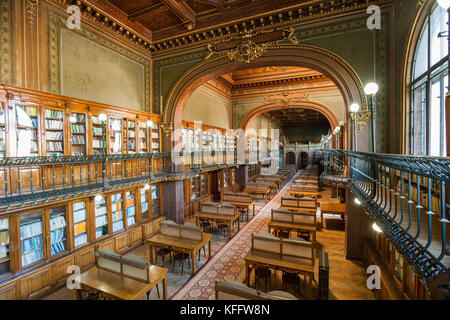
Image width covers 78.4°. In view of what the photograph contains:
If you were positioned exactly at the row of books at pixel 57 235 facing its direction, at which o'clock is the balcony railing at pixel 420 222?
The balcony railing is roughly at 1 o'clock from the row of books.

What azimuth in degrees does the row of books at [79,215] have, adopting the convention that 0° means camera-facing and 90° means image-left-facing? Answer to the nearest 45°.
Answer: approximately 315°

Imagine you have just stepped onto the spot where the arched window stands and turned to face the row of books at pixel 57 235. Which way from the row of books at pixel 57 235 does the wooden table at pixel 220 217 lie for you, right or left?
right

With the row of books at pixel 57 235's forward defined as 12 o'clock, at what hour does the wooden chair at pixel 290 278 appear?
The wooden chair is roughly at 12 o'clock from the row of books.

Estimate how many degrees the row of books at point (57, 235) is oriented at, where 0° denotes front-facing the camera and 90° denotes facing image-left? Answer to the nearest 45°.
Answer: approximately 315°

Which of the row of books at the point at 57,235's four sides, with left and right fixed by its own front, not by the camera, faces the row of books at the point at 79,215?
left

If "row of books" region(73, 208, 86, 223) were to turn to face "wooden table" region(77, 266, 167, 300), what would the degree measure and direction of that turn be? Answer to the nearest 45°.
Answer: approximately 45° to its right
